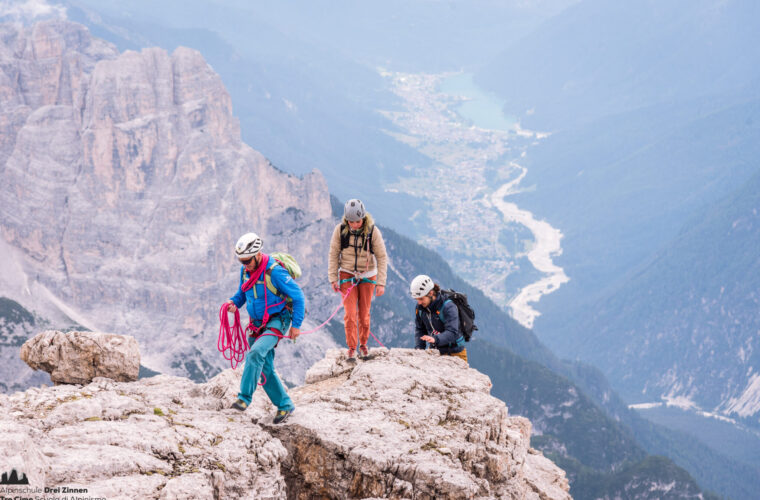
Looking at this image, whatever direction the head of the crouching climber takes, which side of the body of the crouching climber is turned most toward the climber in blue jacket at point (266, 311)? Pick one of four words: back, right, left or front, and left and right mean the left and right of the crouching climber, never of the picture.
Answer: front

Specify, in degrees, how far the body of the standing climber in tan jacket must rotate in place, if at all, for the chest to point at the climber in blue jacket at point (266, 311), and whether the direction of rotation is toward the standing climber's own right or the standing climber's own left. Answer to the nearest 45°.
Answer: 0° — they already face them

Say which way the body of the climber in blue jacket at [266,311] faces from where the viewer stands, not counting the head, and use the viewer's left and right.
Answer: facing the viewer and to the left of the viewer

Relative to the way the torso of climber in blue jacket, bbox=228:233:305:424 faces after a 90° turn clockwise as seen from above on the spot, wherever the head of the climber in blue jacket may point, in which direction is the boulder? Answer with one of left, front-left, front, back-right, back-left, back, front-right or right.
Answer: front

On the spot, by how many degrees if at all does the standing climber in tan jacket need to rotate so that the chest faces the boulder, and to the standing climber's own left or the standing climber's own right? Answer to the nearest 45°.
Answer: approximately 90° to the standing climber's own right

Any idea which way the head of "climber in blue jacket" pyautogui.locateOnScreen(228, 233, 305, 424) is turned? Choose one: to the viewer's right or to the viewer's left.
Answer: to the viewer's left

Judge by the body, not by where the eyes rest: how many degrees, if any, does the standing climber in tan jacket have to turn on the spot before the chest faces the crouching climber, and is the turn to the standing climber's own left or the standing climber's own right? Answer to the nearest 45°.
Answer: approximately 90° to the standing climber's own left
